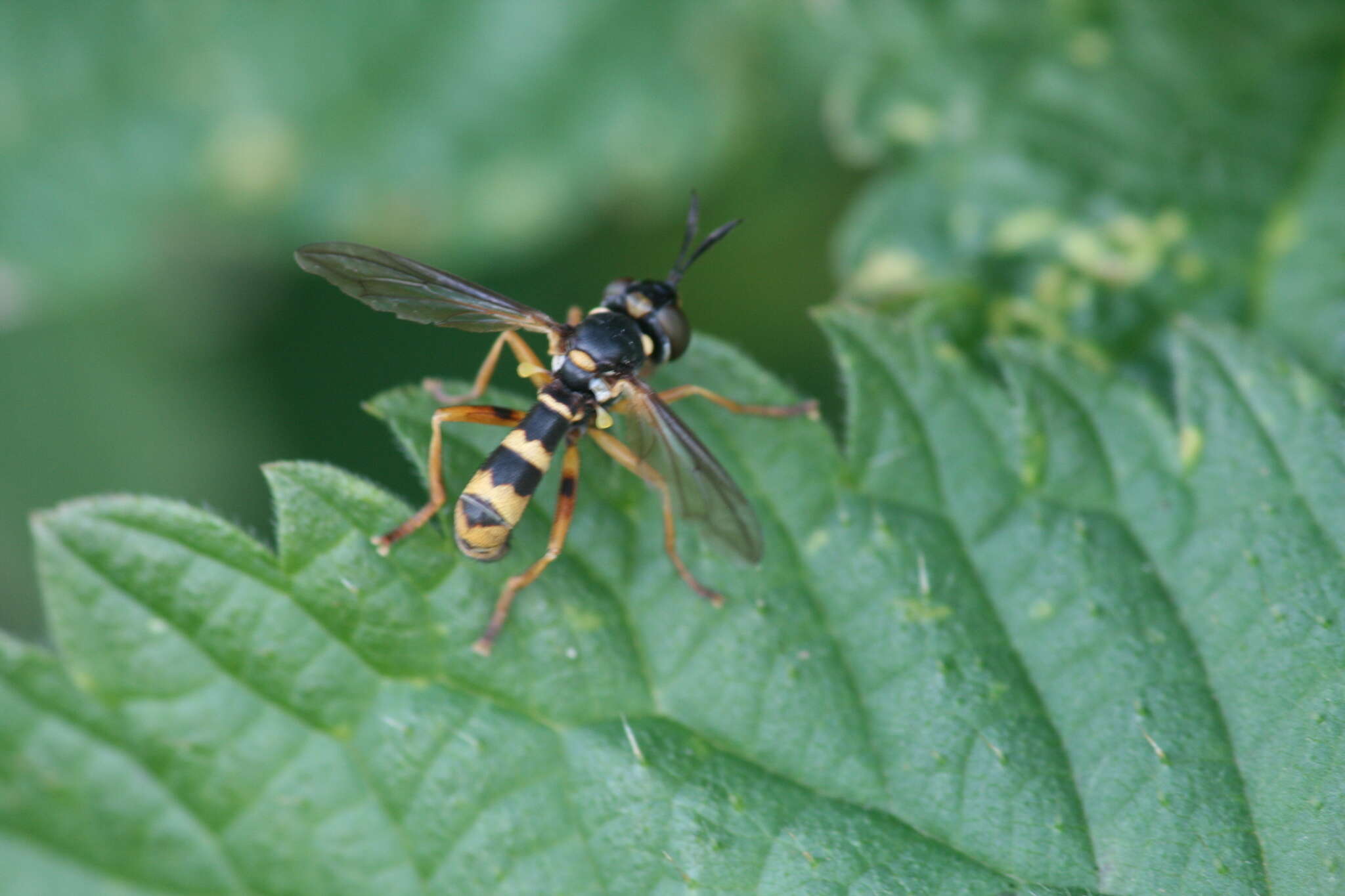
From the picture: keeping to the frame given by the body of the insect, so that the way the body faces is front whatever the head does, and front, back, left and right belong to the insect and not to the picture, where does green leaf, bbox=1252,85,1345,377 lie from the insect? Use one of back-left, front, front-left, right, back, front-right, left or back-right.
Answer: front-right

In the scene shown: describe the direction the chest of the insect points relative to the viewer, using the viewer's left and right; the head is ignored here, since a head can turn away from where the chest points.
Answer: facing away from the viewer and to the right of the viewer
